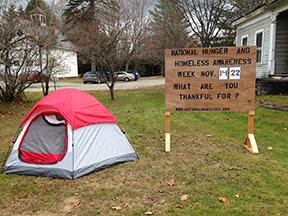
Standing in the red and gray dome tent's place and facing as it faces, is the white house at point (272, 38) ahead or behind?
behind

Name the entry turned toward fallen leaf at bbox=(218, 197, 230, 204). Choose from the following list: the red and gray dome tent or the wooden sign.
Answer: the wooden sign

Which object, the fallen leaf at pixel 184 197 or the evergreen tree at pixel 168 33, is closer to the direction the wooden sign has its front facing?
the fallen leaf

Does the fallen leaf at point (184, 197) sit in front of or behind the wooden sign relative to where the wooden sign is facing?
in front

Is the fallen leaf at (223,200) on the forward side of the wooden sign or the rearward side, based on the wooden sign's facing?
on the forward side

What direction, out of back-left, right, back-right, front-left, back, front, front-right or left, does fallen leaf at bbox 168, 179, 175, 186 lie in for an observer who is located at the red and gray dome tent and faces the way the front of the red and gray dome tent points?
left

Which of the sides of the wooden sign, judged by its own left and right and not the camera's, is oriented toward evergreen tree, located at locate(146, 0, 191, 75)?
back

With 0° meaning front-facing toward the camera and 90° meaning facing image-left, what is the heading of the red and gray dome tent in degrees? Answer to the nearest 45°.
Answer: approximately 45°

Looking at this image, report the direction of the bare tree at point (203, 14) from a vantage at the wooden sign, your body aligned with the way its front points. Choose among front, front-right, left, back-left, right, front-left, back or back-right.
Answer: back

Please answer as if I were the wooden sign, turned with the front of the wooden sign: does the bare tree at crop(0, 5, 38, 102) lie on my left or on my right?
on my right

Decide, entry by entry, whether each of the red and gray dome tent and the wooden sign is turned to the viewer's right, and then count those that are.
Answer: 0
